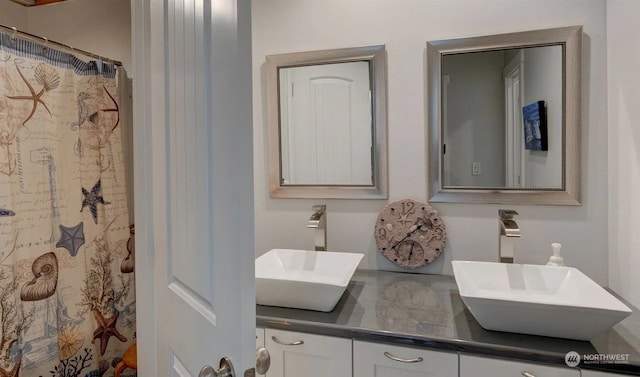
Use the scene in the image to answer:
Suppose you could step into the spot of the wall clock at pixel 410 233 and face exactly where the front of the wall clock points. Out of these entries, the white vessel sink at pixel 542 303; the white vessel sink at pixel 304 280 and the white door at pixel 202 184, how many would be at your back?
0

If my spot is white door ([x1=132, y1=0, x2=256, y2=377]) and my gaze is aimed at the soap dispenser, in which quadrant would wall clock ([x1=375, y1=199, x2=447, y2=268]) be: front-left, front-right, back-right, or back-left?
front-left

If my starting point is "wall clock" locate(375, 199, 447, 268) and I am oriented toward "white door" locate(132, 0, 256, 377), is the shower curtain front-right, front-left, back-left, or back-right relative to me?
front-right

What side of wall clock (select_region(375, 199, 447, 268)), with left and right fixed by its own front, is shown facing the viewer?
front

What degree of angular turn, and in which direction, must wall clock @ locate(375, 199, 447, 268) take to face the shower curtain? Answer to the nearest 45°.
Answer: approximately 90° to its right
